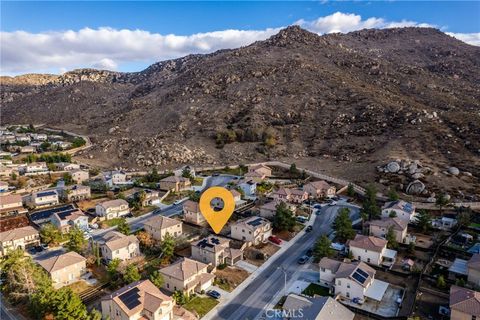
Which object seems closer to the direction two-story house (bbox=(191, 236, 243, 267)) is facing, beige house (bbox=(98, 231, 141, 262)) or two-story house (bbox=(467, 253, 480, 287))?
the two-story house

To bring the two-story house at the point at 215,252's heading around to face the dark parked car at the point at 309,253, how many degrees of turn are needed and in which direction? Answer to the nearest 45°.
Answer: approximately 45° to its left

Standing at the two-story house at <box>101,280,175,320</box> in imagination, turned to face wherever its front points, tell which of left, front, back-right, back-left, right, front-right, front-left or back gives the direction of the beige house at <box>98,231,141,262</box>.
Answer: back-left

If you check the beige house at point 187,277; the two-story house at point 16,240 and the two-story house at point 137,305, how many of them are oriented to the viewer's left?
0

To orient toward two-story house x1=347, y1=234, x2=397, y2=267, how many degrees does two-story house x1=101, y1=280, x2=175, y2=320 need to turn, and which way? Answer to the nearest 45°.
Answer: approximately 45° to its left

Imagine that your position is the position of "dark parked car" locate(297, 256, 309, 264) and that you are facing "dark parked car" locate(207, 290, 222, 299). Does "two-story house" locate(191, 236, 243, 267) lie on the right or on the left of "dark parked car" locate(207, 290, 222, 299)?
right

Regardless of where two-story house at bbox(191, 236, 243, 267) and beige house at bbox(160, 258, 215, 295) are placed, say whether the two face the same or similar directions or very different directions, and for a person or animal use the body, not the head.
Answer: same or similar directions

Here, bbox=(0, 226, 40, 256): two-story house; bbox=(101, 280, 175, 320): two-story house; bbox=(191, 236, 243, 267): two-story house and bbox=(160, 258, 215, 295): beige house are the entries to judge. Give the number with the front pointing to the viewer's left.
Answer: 0

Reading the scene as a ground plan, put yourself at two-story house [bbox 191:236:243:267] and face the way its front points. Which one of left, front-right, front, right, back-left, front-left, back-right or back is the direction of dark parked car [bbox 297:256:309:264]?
front-left

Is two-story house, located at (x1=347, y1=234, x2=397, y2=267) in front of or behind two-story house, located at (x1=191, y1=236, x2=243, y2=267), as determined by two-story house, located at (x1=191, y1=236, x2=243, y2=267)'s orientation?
in front

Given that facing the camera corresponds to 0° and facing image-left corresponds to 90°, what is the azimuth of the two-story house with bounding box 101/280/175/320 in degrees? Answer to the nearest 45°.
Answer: approximately 315°

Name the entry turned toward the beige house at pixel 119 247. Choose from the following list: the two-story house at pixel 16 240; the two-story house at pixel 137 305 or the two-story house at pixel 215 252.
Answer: the two-story house at pixel 16 240

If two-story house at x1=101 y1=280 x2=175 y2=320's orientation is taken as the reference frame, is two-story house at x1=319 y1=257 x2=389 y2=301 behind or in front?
in front

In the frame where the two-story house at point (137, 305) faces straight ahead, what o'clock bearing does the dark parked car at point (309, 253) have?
The dark parked car is roughly at 10 o'clock from the two-story house.

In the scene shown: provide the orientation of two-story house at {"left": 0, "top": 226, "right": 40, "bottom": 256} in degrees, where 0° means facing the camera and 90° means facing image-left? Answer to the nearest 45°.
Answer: approximately 315°

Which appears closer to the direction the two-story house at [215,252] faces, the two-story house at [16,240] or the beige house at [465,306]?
the beige house

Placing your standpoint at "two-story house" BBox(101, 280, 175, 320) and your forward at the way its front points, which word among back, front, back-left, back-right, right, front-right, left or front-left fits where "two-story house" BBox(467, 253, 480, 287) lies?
front-left

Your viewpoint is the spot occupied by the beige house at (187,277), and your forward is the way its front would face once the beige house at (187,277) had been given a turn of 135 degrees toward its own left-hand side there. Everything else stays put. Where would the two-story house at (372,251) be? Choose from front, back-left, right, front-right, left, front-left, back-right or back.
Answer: right
